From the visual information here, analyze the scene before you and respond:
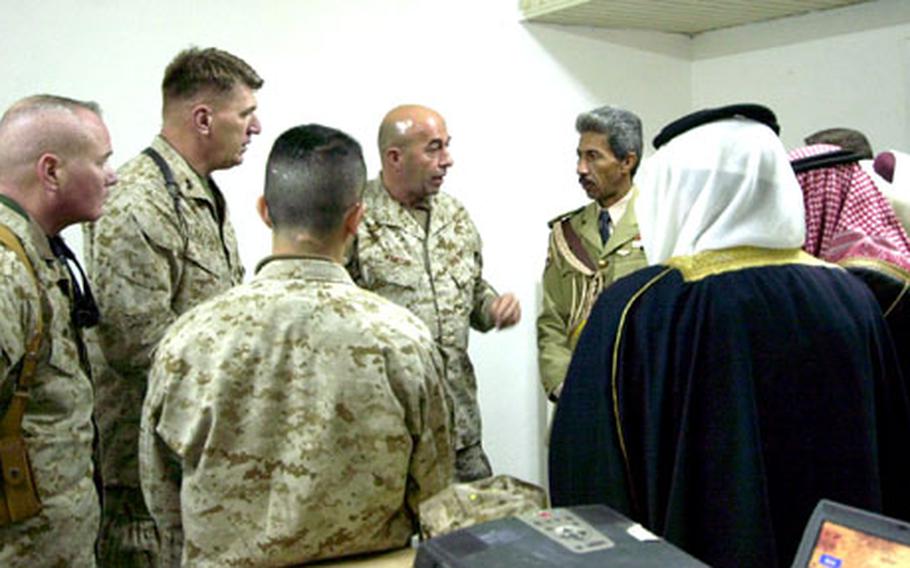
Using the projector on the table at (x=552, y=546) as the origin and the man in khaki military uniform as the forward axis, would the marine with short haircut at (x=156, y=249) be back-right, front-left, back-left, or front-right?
front-left

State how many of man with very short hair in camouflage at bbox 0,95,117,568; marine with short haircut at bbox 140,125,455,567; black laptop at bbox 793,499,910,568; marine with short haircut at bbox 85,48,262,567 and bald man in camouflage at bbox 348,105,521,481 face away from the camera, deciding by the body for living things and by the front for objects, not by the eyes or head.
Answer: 1

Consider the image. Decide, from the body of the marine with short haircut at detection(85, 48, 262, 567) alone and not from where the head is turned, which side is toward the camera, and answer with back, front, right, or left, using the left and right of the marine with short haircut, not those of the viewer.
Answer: right

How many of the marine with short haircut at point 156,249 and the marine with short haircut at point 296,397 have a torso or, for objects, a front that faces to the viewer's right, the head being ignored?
1

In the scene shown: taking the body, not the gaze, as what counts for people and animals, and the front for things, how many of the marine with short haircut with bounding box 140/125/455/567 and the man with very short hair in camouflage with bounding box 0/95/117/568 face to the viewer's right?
1

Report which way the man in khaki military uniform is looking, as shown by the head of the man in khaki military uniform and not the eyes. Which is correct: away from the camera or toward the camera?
toward the camera

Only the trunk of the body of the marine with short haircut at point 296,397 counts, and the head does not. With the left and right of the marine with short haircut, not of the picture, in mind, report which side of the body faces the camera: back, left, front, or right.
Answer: back

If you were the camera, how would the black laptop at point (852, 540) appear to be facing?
facing the viewer and to the left of the viewer

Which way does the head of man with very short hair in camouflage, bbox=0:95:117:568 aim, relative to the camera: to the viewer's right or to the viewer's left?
to the viewer's right

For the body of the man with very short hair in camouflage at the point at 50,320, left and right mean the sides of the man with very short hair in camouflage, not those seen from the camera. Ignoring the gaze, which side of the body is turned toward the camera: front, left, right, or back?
right

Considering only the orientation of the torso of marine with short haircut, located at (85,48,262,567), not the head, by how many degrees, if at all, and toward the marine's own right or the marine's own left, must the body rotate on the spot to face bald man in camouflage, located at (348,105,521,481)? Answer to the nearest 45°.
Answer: approximately 45° to the marine's own left

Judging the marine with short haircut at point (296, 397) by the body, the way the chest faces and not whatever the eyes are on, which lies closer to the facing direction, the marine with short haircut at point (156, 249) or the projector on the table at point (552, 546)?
the marine with short haircut

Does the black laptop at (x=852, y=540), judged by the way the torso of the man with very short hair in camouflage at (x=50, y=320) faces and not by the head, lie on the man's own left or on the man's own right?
on the man's own right
